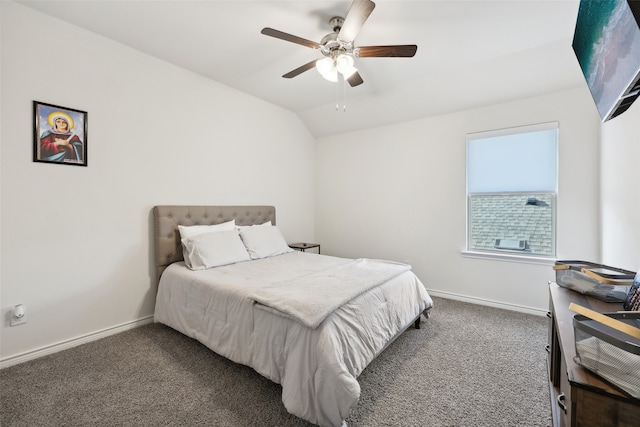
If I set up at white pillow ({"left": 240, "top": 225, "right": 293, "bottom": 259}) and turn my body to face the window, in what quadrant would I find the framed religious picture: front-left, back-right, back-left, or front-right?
back-right

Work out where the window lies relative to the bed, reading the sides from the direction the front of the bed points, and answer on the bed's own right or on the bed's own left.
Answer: on the bed's own left

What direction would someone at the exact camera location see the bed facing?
facing the viewer and to the right of the viewer

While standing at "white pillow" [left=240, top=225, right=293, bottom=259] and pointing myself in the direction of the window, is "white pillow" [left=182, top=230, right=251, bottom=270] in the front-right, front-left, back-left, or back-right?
back-right

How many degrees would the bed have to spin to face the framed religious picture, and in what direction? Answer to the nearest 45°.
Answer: approximately 135° to its right
